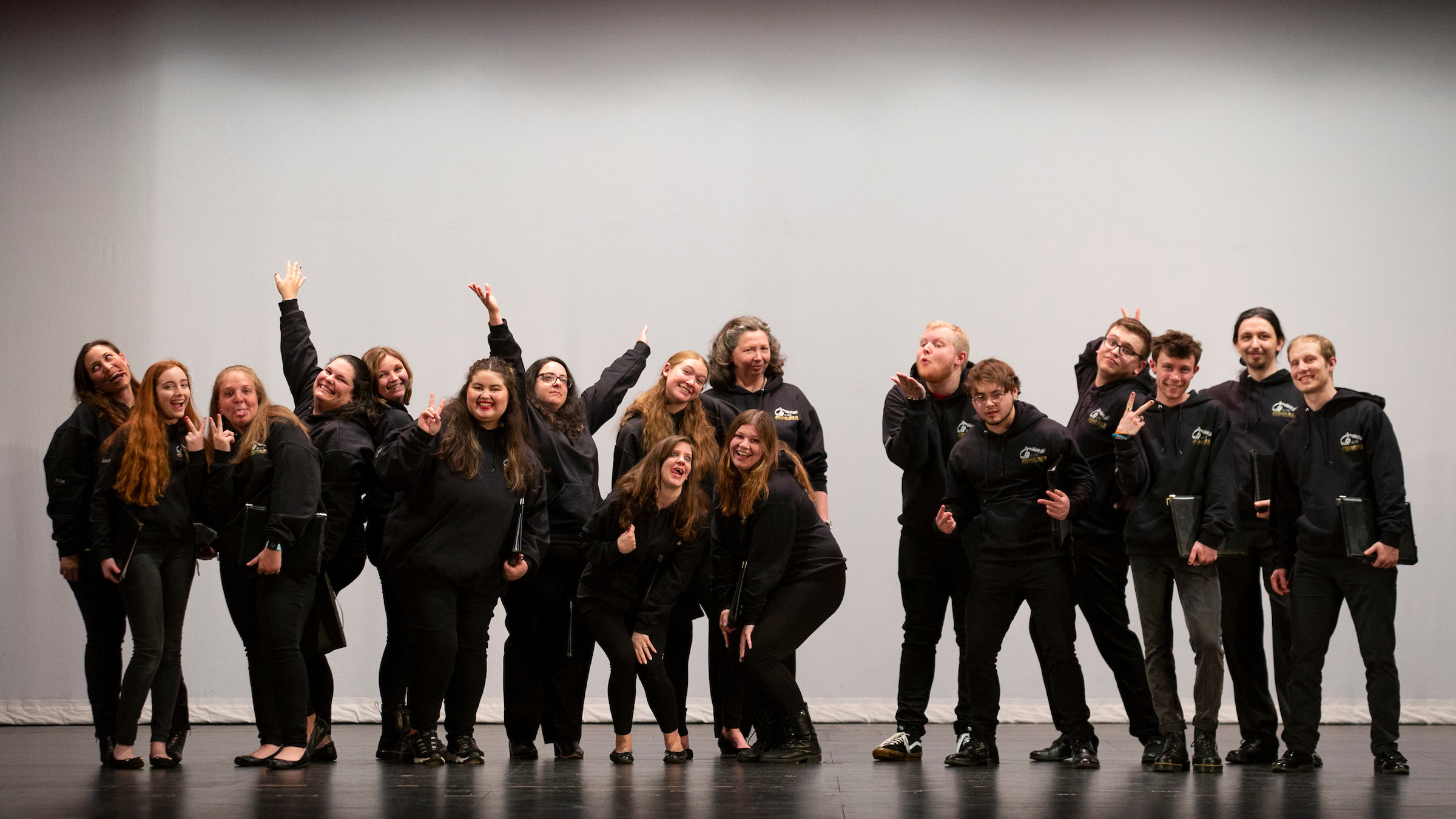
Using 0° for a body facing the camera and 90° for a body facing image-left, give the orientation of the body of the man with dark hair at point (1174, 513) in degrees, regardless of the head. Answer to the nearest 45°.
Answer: approximately 0°

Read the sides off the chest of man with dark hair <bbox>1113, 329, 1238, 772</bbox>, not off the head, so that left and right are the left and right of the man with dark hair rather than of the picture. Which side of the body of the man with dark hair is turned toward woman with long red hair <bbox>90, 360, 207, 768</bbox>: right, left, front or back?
right

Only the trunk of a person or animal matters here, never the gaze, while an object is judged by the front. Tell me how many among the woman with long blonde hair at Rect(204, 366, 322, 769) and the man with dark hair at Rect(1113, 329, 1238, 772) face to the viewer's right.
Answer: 0

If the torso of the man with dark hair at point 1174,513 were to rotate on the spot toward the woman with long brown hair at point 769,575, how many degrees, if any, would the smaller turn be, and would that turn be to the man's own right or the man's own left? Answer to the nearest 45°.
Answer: approximately 90° to the man's own right

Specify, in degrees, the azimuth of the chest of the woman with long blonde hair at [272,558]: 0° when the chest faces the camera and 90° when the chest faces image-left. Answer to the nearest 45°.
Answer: approximately 45°

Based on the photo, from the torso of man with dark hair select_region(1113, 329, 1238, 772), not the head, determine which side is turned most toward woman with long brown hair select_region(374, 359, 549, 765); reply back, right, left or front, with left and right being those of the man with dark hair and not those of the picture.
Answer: right
